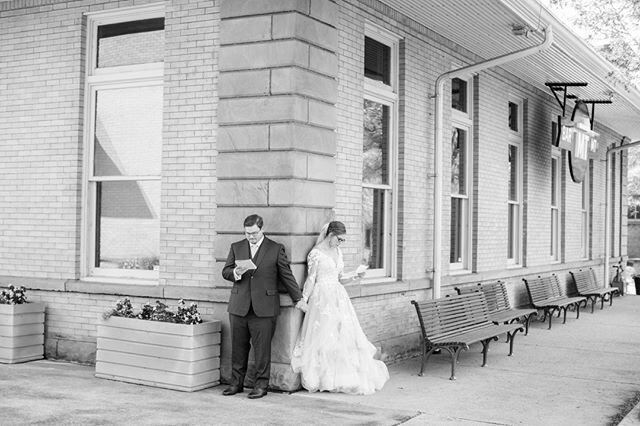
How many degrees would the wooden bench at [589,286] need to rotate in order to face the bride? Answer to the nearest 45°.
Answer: approximately 45° to its right

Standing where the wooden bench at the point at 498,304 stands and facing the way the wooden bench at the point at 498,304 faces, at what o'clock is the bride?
The bride is roughly at 2 o'clock from the wooden bench.

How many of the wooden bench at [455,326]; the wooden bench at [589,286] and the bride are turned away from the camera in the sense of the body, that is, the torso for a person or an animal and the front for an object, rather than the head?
0

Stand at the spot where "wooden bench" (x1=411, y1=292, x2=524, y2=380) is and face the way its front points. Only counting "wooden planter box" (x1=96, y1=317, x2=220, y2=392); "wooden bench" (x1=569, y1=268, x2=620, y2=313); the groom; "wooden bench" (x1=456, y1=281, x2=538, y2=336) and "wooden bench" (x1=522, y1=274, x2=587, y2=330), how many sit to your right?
2

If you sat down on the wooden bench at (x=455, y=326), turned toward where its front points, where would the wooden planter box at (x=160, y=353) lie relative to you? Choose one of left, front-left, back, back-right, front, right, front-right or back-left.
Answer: right

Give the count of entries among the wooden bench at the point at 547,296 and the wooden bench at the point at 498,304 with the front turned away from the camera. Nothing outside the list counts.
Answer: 0

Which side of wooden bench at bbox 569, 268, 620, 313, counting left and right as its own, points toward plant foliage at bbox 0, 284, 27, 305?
right

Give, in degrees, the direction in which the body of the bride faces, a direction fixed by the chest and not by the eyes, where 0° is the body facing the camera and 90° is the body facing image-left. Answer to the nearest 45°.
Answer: approximately 315°

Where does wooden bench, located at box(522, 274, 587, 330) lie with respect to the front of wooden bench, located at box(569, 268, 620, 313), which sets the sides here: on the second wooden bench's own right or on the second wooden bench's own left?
on the second wooden bench's own right

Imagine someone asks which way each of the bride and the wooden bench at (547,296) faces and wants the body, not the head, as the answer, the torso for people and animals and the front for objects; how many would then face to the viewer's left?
0

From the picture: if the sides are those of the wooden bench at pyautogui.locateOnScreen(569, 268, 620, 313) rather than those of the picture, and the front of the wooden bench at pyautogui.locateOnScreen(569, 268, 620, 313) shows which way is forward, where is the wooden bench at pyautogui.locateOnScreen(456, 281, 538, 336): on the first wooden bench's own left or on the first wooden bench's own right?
on the first wooden bench's own right

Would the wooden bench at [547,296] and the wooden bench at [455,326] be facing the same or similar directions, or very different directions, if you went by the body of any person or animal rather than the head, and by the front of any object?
same or similar directions

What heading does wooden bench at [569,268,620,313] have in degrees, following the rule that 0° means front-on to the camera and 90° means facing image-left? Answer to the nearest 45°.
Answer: approximately 315°

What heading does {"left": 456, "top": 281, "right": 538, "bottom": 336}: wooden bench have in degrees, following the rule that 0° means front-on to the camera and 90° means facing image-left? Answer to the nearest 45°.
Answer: approximately 315°
